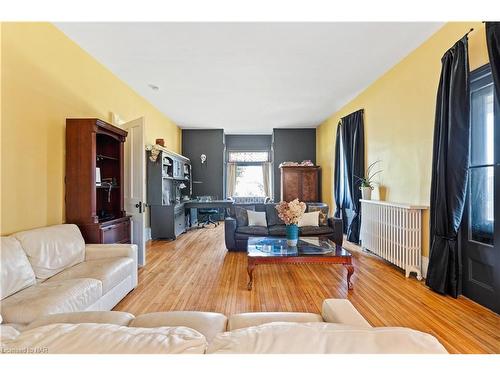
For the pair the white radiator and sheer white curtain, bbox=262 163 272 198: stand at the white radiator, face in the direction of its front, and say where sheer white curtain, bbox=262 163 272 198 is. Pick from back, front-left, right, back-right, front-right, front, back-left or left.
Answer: right

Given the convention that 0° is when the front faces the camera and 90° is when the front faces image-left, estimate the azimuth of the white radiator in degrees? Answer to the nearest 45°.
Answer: approximately 45°

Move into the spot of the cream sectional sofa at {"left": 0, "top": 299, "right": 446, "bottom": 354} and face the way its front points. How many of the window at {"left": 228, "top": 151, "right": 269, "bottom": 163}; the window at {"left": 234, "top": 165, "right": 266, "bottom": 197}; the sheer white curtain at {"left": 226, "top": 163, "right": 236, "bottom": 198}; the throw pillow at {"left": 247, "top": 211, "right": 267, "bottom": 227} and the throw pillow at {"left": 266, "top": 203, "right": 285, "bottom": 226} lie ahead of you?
5

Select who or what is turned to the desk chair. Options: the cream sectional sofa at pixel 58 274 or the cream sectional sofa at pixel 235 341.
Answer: the cream sectional sofa at pixel 235 341

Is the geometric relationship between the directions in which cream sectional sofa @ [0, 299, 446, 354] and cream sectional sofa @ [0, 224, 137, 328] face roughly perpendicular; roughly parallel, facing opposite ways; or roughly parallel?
roughly perpendicular

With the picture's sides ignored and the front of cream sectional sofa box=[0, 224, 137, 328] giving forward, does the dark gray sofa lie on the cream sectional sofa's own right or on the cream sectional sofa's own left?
on the cream sectional sofa's own left

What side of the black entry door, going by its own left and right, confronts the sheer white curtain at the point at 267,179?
right

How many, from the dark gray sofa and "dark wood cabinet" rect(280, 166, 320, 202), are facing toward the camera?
2

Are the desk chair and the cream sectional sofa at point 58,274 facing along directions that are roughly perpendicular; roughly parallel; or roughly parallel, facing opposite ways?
roughly perpendicular

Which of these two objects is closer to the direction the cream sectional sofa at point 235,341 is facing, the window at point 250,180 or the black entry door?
the window
